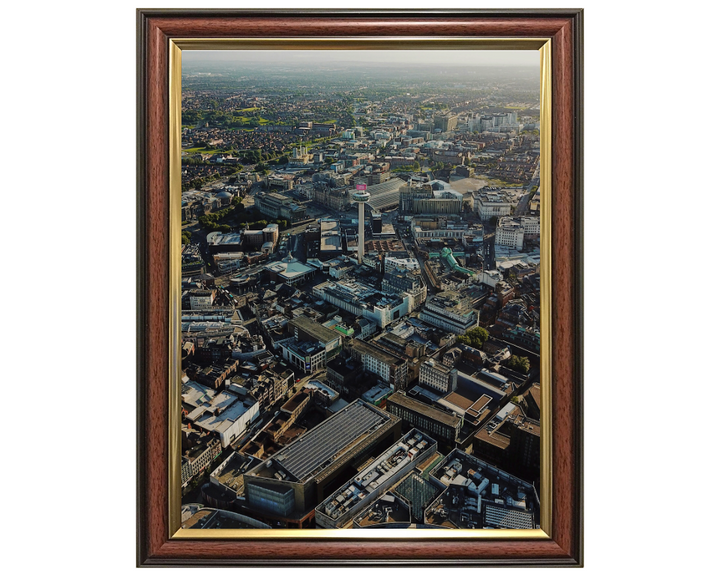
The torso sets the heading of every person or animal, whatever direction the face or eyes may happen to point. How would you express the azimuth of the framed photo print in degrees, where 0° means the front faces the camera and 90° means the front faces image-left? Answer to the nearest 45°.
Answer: approximately 0°
